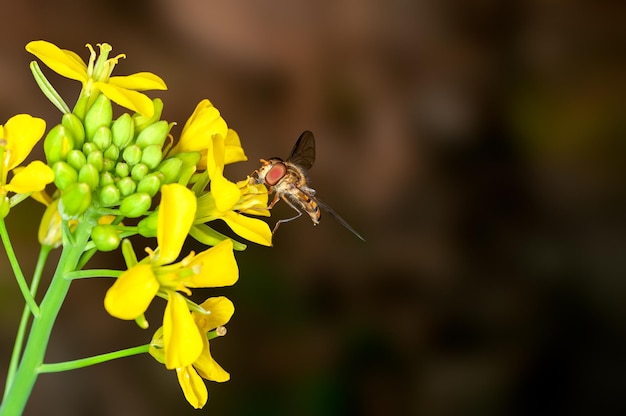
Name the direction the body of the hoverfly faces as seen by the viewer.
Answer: to the viewer's left
